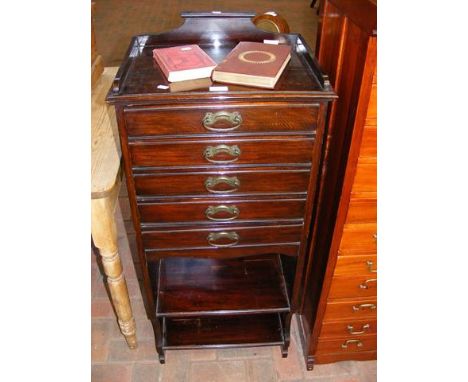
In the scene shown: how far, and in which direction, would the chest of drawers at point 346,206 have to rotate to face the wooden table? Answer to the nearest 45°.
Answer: approximately 90° to its right

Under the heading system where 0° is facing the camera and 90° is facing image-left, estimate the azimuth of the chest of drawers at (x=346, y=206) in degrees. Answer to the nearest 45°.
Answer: approximately 0°

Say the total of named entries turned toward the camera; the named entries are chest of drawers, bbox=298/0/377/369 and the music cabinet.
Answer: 2
